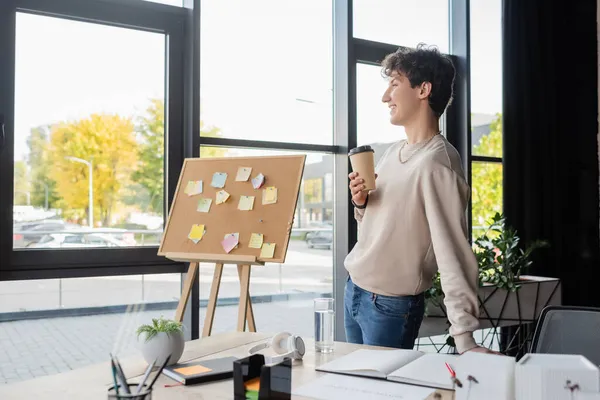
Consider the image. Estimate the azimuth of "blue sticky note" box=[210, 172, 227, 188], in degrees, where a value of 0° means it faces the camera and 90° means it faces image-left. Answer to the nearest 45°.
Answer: approximately 0°

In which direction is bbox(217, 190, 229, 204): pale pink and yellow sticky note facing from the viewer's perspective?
toward the camera

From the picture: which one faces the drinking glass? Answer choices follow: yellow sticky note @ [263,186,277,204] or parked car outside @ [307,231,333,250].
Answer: the yellow sticky note

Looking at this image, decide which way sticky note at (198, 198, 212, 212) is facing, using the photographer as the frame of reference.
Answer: facing the viewer

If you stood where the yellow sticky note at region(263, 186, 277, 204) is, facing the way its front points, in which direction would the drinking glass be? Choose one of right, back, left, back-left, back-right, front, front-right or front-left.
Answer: front

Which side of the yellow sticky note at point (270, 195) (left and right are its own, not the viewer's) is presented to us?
front

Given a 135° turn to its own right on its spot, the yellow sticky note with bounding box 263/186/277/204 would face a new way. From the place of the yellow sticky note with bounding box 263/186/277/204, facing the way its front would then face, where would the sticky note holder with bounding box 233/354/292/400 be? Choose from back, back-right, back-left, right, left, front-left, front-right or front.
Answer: back-left

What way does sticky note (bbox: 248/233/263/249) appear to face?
toward the camera

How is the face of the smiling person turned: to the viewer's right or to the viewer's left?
to the viewer's left

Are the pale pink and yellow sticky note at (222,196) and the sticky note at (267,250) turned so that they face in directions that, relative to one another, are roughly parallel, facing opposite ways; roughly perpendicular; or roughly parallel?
roughly parallel

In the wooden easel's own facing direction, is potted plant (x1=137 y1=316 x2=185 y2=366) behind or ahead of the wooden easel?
ahead

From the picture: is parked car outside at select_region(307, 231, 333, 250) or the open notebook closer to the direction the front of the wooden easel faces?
the open notebook

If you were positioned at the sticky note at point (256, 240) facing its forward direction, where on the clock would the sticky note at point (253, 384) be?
the sticky note at point (253, 384) is roughly at 12 o'clock from the sticky note at point (256, 240).

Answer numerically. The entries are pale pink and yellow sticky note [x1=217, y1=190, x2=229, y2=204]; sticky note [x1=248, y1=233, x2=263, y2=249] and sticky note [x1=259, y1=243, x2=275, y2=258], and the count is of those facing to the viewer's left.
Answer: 0
